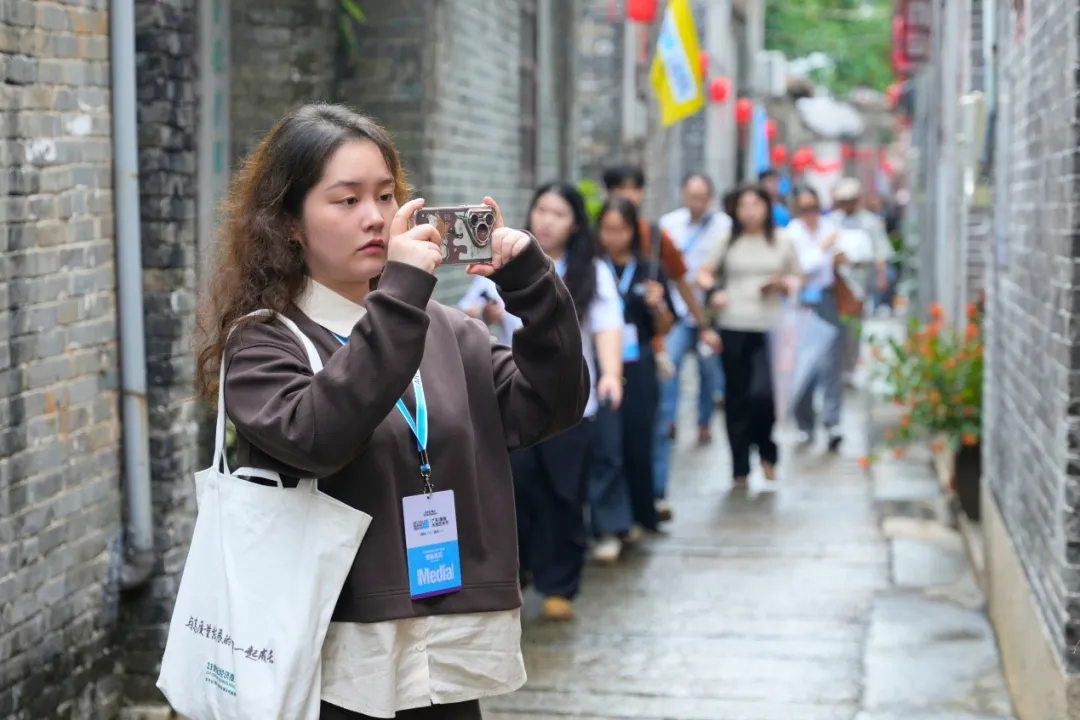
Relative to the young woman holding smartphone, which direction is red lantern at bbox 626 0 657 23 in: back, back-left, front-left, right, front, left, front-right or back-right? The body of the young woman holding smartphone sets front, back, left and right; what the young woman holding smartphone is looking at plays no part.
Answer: back-left

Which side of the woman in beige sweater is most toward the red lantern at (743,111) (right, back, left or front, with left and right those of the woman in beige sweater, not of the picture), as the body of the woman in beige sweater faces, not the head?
back

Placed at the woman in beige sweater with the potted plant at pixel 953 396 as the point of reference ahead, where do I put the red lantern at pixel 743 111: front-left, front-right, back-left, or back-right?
back-left

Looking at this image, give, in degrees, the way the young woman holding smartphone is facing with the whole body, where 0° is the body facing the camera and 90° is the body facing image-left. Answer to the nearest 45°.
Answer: approximately 315°

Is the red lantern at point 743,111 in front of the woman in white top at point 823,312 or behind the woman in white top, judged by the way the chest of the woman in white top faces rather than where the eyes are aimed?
behind

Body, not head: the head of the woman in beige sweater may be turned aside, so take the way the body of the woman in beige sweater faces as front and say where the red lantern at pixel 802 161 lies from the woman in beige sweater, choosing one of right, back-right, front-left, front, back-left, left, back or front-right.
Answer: back

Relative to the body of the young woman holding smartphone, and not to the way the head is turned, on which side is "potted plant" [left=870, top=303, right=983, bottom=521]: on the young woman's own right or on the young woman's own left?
on the young woman's own left

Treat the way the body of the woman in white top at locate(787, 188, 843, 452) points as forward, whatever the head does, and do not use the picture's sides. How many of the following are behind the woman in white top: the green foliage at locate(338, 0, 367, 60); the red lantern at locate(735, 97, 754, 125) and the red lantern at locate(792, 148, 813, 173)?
2

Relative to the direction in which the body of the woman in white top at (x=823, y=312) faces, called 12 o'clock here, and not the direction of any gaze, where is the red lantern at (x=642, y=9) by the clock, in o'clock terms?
The red lantern is roughly at 5 o'clock from the woman in white top.

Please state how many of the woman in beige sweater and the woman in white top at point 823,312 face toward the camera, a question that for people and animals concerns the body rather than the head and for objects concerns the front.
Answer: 2
